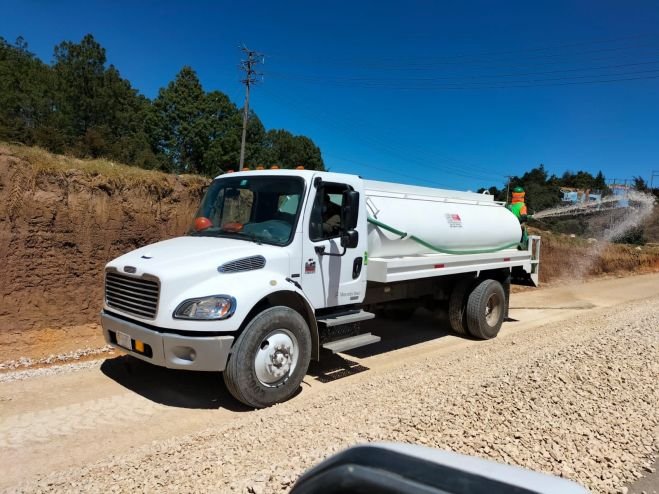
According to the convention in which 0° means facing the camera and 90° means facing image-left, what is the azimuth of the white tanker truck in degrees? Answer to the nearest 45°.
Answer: approximately 45°
